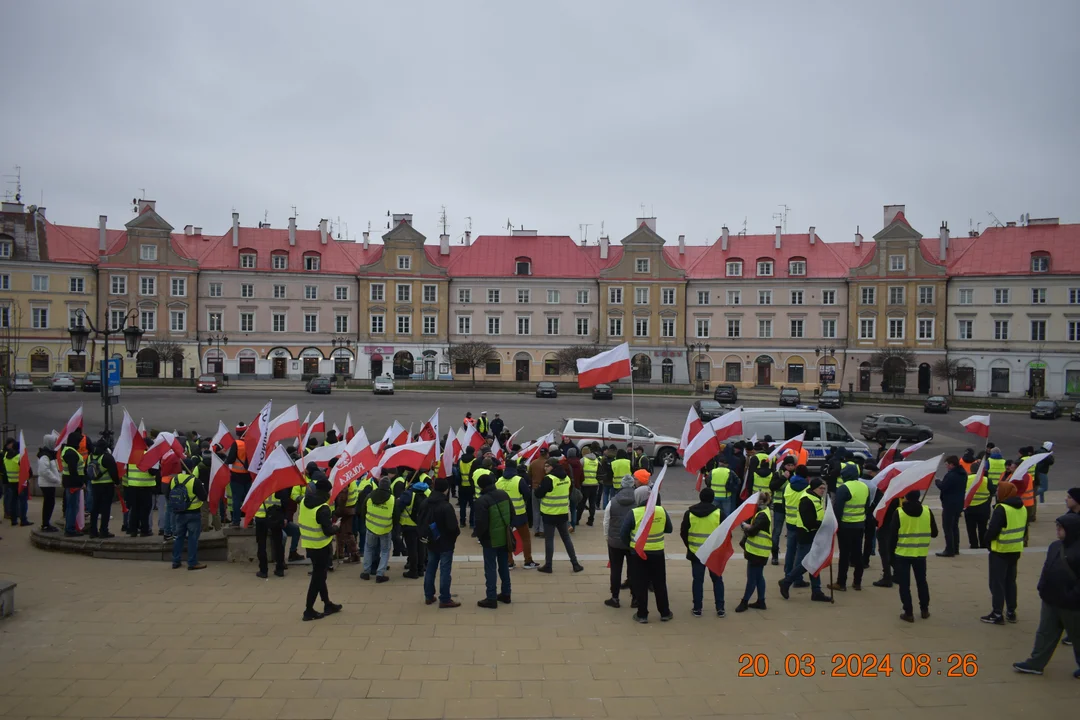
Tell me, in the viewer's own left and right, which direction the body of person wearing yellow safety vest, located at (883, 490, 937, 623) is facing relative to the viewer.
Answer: facing away from the viewer

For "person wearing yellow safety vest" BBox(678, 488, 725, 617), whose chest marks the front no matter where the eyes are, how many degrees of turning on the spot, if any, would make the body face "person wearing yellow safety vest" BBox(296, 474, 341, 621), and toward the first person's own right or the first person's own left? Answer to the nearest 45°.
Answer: approximately 90° to the first person's own left

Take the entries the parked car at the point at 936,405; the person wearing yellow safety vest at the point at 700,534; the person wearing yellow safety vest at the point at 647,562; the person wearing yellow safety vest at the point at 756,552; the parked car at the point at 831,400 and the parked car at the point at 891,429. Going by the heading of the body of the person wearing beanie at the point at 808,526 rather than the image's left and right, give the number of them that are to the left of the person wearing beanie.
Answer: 3

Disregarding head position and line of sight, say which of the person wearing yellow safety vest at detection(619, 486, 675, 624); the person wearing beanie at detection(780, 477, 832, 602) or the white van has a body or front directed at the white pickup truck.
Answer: the person wearing yellow safety vest

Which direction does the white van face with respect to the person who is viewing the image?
facing to the right of the viewer

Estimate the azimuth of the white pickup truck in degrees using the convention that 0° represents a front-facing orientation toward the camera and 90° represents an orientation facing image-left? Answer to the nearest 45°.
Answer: approximately 270°

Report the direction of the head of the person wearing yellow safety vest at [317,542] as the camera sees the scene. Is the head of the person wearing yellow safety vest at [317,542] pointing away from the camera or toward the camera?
away from the camera

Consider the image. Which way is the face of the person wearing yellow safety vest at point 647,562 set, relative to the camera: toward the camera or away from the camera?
away from the camera

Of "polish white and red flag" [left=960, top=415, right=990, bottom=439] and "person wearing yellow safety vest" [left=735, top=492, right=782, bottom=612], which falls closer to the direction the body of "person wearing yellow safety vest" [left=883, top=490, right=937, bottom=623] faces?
the polish white and red flag

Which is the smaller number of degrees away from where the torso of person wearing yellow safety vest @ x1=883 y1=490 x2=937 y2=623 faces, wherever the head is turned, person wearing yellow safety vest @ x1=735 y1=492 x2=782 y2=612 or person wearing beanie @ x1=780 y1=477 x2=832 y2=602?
the person wearing beanie
